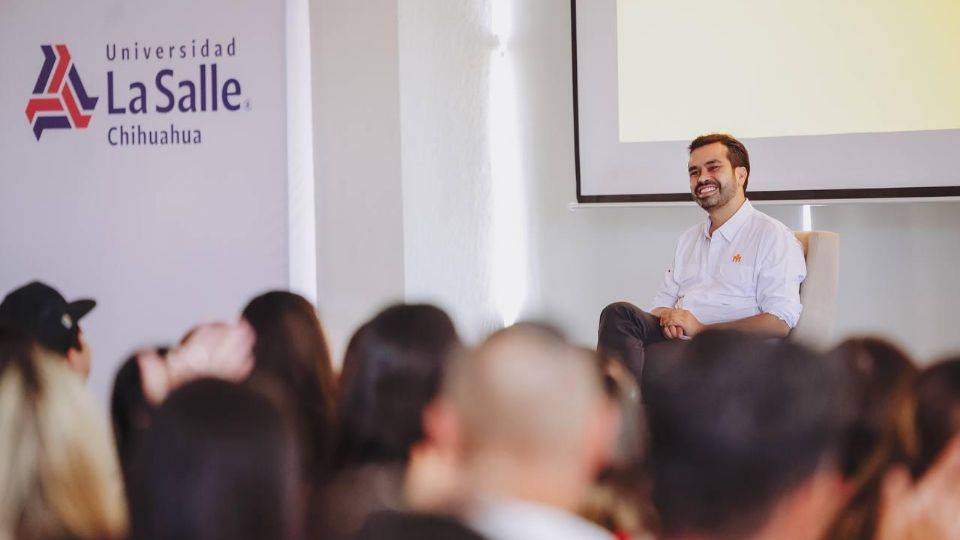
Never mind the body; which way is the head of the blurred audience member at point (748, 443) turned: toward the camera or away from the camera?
away from the camera

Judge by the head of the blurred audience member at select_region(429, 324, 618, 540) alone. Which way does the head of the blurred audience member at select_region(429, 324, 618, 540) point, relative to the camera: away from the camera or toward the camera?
away from the camera

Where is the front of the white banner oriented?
toward the camera

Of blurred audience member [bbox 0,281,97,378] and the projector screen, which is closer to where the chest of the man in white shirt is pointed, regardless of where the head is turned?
the blurred audience member

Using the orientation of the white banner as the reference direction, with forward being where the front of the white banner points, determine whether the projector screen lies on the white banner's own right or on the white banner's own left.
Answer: on the white banner's own left

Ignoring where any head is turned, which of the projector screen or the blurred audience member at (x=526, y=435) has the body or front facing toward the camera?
the projector screen

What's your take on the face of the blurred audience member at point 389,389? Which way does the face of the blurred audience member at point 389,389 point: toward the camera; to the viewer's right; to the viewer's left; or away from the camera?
away from the camera

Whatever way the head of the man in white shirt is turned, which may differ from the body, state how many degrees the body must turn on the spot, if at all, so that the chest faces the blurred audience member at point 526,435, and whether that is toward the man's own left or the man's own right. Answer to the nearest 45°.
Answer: approximately 45° to the man's own left

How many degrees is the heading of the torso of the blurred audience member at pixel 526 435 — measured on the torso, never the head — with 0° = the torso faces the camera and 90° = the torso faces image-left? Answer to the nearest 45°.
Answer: approximately 180°

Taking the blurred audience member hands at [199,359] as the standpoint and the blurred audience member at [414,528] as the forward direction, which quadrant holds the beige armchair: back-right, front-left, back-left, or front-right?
back-left

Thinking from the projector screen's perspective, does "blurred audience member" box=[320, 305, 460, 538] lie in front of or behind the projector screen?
in front

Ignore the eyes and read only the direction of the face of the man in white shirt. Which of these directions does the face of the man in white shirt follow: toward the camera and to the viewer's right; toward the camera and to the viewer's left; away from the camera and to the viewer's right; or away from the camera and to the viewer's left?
toward the camera and to the viewer's left

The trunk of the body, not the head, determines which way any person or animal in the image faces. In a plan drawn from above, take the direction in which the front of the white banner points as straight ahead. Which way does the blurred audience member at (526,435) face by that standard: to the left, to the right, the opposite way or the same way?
the opposite way

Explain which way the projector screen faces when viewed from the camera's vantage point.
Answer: facing the viewer

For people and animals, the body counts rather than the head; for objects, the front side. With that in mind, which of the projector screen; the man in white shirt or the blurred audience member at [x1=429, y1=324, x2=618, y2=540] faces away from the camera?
the blurred audience member

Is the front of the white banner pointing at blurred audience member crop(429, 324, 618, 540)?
yes

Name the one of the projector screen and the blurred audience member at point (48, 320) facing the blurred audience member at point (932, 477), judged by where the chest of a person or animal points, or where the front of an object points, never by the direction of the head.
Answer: the projector screen
